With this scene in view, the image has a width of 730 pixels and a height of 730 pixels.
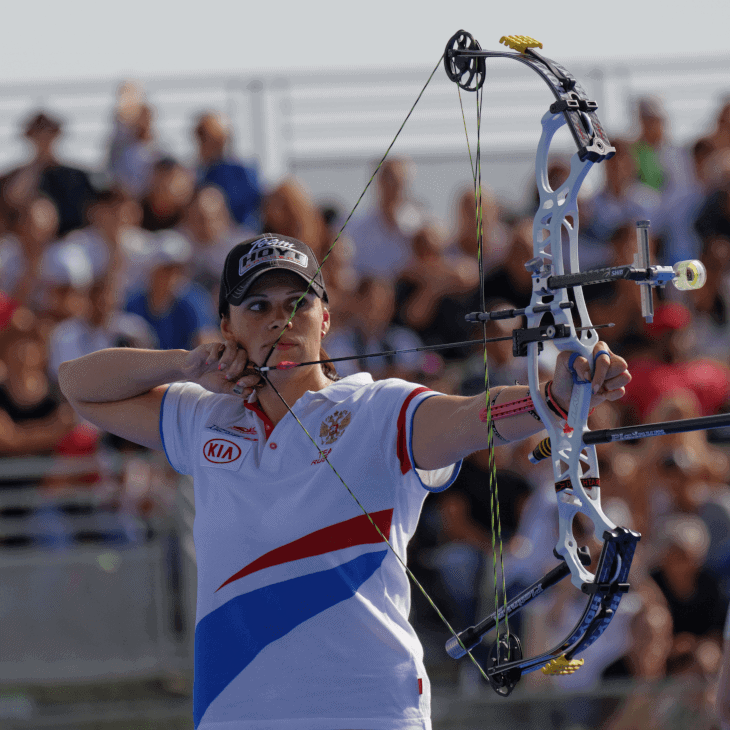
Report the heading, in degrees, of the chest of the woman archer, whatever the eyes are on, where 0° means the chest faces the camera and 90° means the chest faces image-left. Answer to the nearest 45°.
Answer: approximately 0°

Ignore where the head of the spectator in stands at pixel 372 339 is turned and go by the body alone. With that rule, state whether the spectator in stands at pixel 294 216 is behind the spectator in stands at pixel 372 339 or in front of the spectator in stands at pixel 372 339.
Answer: behind

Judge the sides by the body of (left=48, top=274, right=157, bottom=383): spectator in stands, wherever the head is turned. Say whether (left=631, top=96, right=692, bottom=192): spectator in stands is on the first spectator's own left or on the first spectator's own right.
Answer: on the first spectator's own left

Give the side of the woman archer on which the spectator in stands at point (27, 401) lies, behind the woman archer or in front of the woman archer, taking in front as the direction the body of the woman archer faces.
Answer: behind

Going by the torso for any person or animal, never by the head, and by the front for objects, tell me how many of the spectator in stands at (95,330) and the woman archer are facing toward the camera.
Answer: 2

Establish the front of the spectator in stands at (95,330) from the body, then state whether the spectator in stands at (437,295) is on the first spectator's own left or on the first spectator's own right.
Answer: on the first spectator's own left

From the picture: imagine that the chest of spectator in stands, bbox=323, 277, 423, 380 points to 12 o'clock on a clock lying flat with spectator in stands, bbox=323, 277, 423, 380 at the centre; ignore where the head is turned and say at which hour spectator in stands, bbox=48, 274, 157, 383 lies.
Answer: spectator in stands, bbox=48, 274, 157, 383 is roughly at 3 o'clock from spectator in stands, bbox=323, 277, 423, 380.
